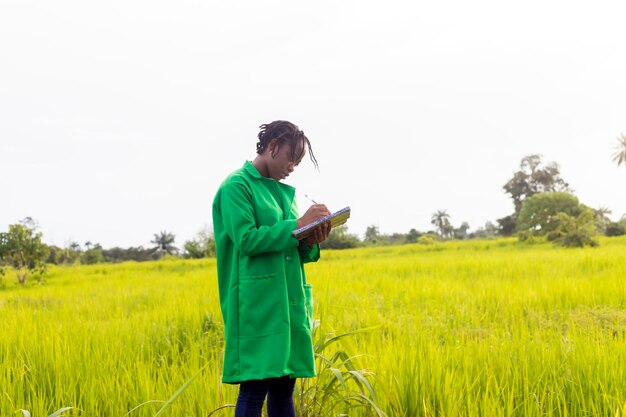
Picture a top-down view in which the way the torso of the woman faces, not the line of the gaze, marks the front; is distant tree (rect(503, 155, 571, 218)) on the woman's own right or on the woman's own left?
on the woman's own left

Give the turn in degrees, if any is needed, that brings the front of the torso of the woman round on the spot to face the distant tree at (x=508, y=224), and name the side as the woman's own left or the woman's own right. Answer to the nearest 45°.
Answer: approximately 90° to the woman's own left

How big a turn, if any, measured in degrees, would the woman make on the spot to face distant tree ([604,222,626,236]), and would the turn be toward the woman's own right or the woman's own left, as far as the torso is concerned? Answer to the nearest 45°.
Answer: approximately 90° to the woman's own left

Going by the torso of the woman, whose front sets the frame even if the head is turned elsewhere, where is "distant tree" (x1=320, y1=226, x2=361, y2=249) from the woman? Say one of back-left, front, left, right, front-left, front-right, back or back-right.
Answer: back-left

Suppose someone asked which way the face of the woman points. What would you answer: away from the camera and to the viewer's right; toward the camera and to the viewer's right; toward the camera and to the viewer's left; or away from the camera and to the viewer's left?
toward the camera and to the viewer's right

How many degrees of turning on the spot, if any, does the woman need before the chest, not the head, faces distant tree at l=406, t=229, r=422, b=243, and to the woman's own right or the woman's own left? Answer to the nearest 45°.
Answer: approximately 135° to the woman's own left

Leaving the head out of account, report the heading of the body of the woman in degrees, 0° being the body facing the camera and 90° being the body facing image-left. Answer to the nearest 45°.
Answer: approximately 315°
